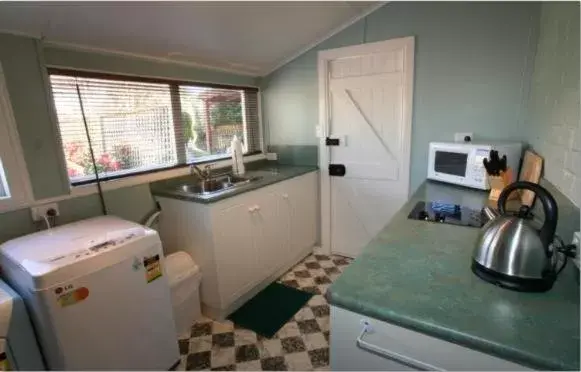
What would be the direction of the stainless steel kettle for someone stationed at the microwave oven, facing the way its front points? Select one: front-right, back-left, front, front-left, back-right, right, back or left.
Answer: front-left

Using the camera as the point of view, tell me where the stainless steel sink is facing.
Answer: facing the viewer and to the right of the viewer

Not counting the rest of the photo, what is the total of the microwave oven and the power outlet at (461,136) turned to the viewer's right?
0

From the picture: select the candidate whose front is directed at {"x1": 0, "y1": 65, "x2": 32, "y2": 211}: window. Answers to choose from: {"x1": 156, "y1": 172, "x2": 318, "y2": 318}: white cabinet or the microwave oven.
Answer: the microwave oven

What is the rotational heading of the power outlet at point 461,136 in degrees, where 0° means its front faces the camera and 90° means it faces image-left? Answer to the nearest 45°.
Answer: approximately 0°

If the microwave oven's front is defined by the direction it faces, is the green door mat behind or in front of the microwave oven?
in front

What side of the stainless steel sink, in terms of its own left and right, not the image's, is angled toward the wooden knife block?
front

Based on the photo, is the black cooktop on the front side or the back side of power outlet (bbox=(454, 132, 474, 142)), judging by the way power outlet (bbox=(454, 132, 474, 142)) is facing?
on the front side

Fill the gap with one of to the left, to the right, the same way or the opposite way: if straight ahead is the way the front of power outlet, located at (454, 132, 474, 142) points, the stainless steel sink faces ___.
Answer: to the left

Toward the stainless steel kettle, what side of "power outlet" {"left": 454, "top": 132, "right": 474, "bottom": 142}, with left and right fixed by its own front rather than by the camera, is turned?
front
